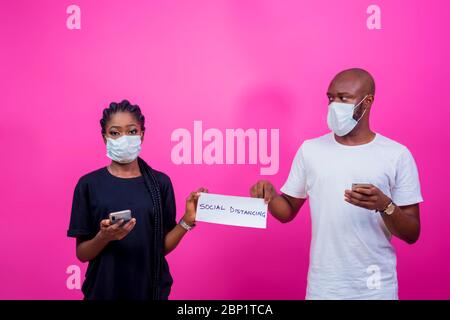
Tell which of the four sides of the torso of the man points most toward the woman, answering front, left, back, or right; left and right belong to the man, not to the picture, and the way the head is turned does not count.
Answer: right

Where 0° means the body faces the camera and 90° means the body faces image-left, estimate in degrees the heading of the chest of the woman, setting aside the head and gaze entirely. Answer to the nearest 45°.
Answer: approximately 0°

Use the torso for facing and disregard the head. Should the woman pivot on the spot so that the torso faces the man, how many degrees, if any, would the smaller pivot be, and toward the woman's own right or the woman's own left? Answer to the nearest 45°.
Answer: approximately 90° to the woman's own left

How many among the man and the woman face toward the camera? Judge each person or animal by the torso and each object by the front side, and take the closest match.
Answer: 2

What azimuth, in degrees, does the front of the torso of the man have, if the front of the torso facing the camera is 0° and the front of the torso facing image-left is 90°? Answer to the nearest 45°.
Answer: approximately 0°
